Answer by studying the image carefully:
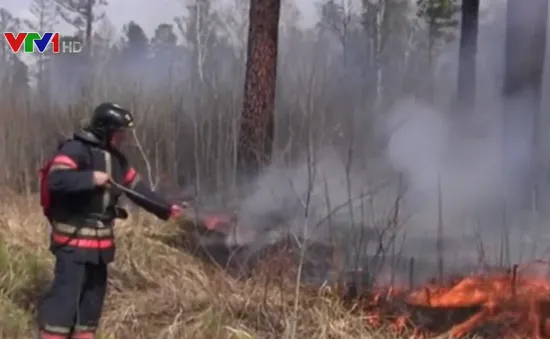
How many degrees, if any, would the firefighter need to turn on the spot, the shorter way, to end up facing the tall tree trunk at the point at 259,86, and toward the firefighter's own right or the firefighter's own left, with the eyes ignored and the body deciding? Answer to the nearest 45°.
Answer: approximately 90° to the firefighter's own left

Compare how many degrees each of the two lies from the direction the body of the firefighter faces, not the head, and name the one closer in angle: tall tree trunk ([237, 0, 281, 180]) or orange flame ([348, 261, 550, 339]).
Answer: the orange flame

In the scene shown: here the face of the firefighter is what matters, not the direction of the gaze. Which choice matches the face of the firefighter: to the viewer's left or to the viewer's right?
to the viewer's right

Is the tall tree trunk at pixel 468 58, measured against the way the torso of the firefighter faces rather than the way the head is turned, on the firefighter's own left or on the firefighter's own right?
on the firefighter's own left

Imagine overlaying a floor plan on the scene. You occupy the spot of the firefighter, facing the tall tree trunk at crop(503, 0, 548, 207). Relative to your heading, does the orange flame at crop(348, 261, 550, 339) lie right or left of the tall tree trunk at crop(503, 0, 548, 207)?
right

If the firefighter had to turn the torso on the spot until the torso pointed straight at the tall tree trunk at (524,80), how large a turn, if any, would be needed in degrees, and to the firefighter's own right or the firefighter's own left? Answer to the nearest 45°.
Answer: approximately 90° to the firefighter's own left

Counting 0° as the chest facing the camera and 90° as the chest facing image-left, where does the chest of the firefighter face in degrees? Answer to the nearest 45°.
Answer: approximately 315°
